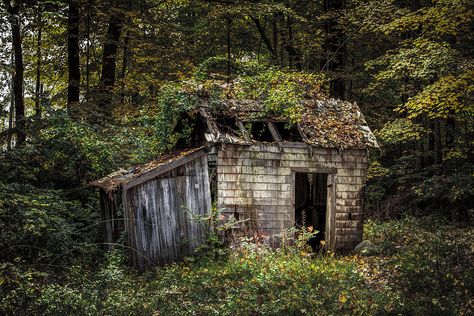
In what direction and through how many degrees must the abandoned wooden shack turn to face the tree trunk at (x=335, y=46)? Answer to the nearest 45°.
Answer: approximately 135° to its left

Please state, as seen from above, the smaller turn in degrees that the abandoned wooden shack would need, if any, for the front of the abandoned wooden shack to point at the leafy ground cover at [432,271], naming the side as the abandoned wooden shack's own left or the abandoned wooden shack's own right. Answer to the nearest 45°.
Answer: approximately 45° to the abandoned wooden shack's own left

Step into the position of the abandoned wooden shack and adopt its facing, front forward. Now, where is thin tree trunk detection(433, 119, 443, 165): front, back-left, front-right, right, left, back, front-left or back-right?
back-left

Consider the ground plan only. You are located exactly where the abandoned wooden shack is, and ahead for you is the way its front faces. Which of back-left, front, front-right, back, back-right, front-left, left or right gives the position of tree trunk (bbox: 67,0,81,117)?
back-right

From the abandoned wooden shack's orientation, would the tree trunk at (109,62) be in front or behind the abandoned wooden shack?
behind

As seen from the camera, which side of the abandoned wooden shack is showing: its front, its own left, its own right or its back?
front
